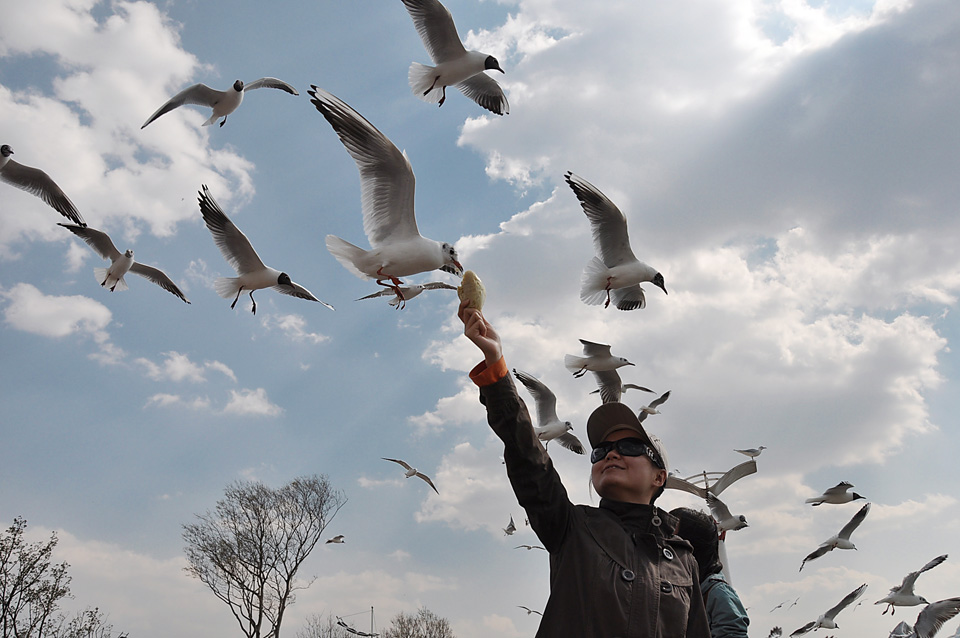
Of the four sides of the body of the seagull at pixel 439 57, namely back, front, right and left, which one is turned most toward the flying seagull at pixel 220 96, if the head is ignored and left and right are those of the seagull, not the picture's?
back

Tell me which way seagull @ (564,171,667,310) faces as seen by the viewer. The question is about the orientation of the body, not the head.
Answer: to the viewer's right

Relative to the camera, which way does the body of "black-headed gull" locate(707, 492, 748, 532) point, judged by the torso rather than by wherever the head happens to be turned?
to the viewer's right

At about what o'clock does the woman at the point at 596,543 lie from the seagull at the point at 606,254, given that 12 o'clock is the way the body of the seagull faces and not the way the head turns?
The woman is roughly at 3 o'clock from the seagull.

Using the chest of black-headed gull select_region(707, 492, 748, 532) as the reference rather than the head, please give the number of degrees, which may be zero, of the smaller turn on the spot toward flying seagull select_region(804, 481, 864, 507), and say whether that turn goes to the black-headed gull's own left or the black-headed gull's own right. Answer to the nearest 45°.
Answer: approximately 45° to the black-headed gull's own left

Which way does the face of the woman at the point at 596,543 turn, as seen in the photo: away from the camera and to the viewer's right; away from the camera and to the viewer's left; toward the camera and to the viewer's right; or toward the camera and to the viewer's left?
toward the camera and to the viewer's left

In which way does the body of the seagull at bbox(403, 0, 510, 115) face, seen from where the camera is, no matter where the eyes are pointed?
to the viewer's right

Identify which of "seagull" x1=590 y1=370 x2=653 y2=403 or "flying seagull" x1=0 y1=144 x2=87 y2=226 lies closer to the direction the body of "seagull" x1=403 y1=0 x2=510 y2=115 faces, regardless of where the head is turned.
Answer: the seagull

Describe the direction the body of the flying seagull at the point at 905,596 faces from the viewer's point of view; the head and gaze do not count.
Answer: to the viewer's right

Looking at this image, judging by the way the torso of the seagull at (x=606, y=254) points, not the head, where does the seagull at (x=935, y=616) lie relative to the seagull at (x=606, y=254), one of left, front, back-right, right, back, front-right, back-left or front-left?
front-left

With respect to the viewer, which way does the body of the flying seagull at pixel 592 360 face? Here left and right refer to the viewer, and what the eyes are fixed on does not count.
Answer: facing to the right of the viewer

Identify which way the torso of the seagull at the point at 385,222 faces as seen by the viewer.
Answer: to the viewer's right
